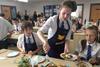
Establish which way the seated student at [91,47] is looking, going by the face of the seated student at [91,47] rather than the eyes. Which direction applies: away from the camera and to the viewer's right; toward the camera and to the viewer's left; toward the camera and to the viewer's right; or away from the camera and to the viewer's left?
toward the camera and to the viewer's left

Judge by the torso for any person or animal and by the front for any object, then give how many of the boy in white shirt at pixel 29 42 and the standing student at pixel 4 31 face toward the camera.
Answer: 1

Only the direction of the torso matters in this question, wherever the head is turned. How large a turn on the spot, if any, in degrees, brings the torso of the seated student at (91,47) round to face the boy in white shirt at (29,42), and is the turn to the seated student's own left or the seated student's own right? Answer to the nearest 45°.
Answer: approximately 45° to the seated student's own right

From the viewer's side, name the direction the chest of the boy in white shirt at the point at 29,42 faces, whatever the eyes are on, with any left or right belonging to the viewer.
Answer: facing the viewer

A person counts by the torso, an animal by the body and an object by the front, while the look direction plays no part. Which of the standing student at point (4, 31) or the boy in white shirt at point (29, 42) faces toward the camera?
the boy in white shirt

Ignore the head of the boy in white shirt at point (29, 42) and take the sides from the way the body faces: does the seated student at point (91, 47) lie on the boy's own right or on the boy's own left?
on the boy's own left

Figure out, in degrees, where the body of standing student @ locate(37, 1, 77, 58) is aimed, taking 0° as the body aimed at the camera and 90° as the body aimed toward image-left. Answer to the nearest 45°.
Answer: approximately 315°
